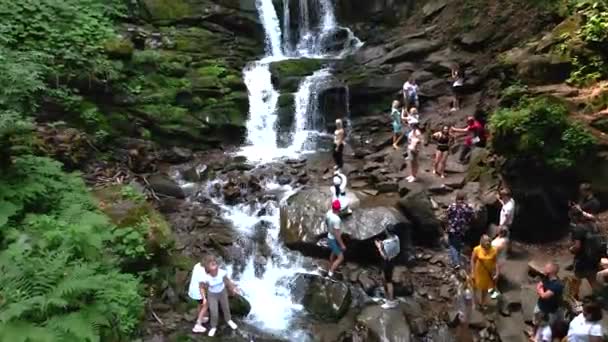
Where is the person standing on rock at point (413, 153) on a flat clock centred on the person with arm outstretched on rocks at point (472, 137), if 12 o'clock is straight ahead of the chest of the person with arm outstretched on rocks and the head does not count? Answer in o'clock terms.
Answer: The person standing on rock is roughly at 11 o'clock from the person with arm outstretched on rocks.

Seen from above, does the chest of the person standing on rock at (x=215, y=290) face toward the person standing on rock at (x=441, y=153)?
no

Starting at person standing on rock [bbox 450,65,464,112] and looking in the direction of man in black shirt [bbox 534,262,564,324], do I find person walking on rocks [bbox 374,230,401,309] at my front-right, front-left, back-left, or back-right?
front-right

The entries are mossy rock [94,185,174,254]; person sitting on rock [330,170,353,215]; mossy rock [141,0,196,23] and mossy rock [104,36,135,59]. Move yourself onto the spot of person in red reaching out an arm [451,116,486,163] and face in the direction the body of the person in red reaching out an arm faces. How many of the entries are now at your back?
0

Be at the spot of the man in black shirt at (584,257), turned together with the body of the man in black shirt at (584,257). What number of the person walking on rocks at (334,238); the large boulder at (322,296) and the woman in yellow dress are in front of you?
3

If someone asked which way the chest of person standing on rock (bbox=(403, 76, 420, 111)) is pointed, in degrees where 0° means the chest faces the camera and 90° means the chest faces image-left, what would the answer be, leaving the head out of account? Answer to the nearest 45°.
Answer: approximately 0°

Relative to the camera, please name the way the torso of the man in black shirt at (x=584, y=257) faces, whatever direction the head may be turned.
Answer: to the viewer's left

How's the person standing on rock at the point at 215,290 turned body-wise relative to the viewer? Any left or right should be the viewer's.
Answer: facing the viewer

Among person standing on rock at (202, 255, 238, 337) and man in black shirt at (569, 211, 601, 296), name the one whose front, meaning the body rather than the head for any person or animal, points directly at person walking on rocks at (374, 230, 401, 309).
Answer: the man in black shirt

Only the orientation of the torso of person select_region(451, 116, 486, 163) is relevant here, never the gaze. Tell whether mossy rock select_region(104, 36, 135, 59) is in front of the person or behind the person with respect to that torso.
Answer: in front

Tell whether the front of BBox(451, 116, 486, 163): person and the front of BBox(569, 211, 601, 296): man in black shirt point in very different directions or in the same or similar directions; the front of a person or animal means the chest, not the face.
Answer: same or similar directions

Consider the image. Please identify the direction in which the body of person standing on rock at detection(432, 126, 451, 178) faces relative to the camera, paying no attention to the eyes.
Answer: toward the camera

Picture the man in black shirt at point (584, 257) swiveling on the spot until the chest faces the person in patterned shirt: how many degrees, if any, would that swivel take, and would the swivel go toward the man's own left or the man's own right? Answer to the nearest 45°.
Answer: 0° — they already face them

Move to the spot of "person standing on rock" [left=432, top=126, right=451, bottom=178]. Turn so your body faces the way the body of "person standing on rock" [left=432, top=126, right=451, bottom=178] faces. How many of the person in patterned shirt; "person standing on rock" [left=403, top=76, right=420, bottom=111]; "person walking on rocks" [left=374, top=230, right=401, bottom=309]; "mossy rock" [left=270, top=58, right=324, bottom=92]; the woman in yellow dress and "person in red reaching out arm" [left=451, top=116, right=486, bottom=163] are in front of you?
3
